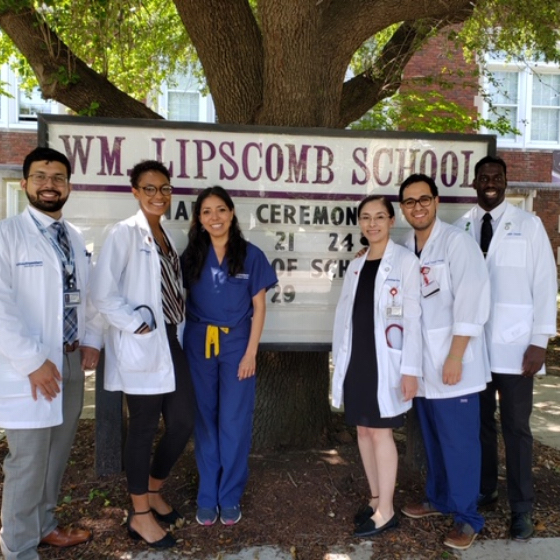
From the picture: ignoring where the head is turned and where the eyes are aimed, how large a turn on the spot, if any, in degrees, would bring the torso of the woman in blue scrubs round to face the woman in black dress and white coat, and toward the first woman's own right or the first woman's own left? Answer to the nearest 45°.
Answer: approximately 90° to the first woman's own left

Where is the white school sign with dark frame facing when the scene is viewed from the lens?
facing the viewer

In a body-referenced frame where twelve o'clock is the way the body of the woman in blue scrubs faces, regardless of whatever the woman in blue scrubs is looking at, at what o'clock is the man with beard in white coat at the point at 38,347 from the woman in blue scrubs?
The man with beard in white coat is roughly at 2 o'clock from the woman in blue scrubs.

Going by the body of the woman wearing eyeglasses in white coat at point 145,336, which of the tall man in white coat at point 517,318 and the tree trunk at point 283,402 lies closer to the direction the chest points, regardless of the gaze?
the tall man in white coat

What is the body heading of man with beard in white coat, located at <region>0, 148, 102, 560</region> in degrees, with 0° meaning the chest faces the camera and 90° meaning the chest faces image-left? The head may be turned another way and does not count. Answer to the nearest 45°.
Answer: approximately 315°

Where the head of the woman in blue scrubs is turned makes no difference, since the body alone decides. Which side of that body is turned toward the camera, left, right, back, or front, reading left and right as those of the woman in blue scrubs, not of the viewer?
front

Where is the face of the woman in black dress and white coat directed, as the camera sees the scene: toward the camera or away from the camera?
toward the camera

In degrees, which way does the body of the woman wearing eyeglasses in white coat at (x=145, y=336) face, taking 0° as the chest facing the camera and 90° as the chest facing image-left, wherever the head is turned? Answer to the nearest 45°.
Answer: approximately 315°

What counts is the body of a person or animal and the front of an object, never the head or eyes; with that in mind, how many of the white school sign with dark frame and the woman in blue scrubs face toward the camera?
2

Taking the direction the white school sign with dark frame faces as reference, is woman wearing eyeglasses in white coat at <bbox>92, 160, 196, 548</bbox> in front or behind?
in front

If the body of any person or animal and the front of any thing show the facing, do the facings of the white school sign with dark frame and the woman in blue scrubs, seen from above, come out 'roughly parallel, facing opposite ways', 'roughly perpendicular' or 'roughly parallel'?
roughly parallel

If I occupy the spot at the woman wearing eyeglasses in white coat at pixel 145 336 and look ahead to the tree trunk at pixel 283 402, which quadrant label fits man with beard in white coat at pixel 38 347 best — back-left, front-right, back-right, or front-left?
back-left

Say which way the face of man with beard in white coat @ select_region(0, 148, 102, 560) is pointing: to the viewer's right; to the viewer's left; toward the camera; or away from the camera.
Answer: toward the camera

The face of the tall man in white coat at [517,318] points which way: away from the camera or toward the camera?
toward the camera

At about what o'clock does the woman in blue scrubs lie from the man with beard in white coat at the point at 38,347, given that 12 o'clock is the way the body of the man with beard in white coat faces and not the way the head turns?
The woman in blue scrubs is roughly at 10 o'clock from the man with beard in white coat.
